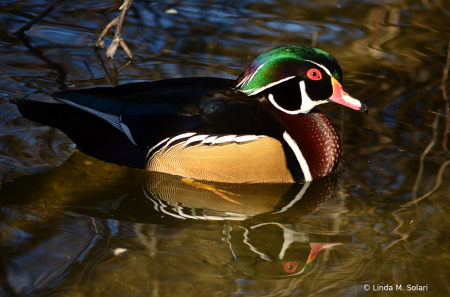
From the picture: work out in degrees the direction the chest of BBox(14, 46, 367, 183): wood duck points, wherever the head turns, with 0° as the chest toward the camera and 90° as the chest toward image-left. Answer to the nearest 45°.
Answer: approximately 270°

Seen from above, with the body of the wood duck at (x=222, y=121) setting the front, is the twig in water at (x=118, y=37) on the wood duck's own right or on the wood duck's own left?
on the wood duck's own left
